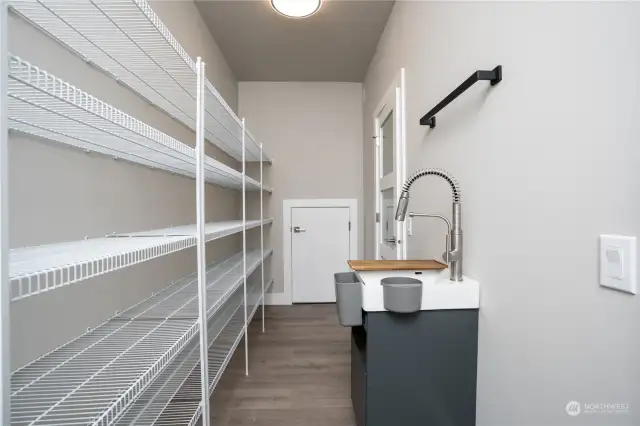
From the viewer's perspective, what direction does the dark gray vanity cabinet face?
to the viewer's left

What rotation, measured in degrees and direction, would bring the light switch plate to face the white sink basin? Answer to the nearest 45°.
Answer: approximately 90° to its right

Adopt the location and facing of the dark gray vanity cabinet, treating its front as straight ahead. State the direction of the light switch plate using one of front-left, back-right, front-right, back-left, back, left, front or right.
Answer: back-left

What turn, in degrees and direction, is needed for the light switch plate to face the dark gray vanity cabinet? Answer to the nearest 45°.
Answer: approximately 45° to its right

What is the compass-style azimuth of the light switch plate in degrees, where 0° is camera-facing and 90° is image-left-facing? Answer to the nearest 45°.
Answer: approximately 45°

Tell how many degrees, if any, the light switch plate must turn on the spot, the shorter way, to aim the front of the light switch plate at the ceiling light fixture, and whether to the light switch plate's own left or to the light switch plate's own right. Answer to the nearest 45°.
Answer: approximately 45° to the light switch plate's own right
